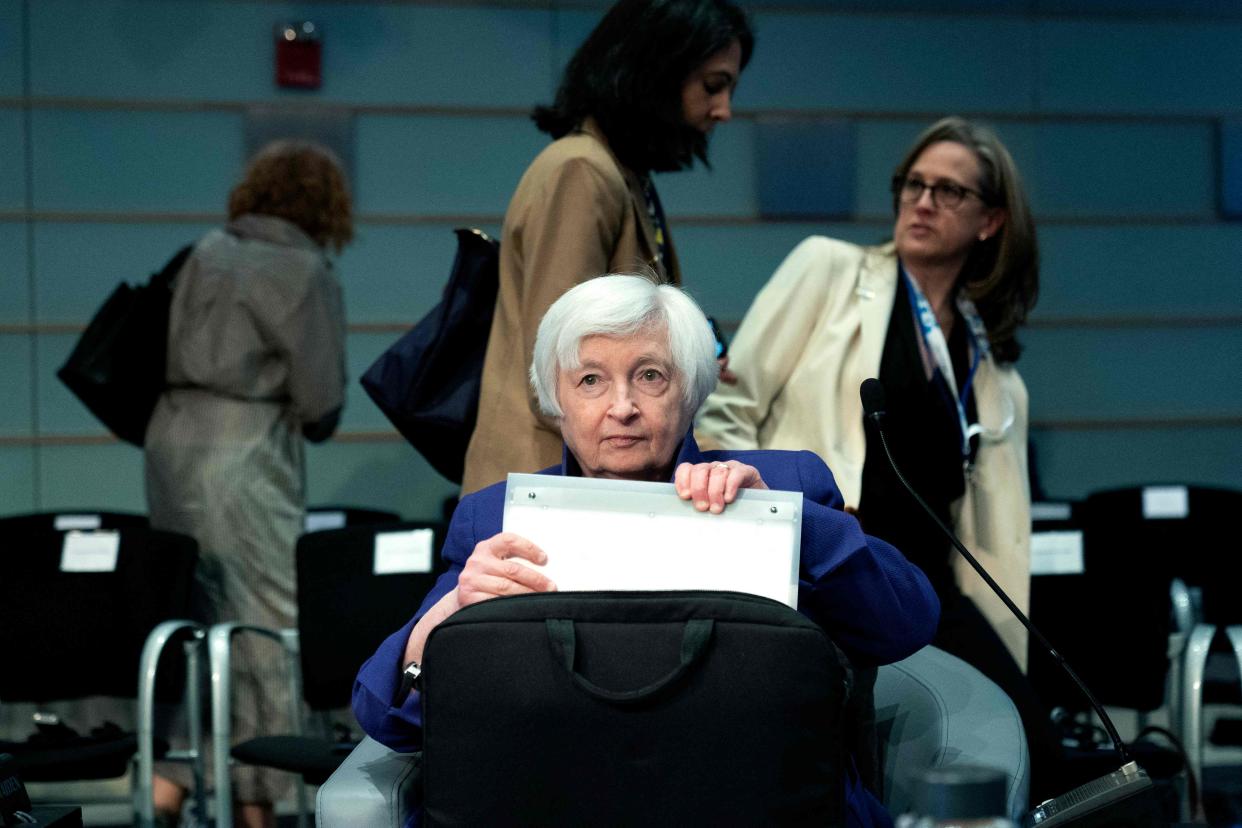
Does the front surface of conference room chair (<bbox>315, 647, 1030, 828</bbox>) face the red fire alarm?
no

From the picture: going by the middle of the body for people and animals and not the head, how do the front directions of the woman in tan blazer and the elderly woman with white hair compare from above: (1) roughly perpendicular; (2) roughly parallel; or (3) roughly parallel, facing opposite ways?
roughly perpendicular

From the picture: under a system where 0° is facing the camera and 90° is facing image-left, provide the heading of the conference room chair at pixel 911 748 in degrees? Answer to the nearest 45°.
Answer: approximately 0°

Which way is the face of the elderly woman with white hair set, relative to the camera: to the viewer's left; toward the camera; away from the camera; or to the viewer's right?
toward the camera

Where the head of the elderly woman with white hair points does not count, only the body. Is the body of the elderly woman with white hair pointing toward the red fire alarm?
no

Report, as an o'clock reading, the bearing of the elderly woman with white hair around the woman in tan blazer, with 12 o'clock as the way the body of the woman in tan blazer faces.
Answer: The elderly woman with white hair is roughly at 3 o'clock from the woman in tan blazer.

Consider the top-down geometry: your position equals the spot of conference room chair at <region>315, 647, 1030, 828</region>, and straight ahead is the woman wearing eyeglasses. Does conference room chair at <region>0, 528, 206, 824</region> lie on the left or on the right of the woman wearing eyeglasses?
left

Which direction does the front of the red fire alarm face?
toward the camera

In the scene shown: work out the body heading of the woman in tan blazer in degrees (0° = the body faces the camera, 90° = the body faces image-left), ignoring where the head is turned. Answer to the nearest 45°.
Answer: approximately 270°

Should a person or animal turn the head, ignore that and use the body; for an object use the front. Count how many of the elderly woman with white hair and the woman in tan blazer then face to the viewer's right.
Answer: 1

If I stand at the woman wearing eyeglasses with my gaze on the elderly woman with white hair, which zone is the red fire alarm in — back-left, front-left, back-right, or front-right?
back-right

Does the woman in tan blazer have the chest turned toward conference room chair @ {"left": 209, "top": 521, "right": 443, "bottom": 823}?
no

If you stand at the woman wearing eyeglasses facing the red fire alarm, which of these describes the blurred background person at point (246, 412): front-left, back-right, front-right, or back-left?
front-left

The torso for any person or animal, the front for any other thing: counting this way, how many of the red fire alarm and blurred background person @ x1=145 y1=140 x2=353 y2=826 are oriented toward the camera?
1

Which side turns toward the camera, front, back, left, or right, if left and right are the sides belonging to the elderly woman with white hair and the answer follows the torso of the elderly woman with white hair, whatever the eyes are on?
front

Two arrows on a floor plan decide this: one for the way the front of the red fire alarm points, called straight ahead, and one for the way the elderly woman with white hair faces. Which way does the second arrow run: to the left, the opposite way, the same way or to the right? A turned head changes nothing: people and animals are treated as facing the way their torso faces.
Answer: the same way
